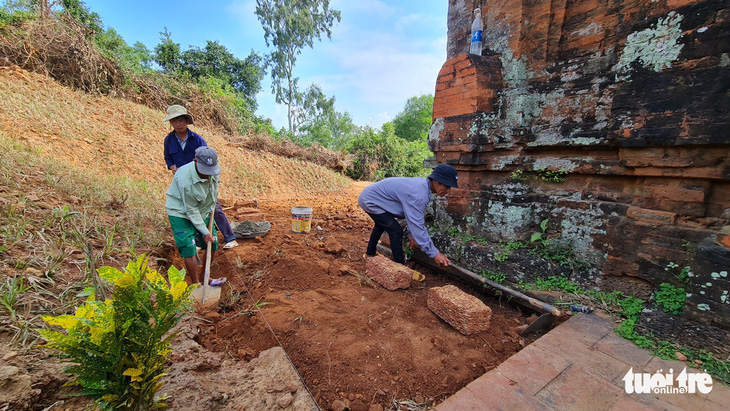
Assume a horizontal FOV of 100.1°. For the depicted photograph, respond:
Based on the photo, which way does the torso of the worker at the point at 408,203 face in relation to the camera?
to the viewer's right

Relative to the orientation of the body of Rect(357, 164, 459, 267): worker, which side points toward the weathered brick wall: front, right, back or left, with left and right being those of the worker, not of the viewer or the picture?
front

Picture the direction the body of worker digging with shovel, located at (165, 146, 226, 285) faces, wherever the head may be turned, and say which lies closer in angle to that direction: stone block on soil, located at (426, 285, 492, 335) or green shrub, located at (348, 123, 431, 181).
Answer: the stone block on soil

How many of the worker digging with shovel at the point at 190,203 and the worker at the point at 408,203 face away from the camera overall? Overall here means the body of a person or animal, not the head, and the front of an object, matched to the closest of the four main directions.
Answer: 0

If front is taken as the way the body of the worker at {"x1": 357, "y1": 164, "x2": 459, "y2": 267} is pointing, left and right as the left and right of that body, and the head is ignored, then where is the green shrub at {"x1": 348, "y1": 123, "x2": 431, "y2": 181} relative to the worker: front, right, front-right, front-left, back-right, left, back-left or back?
left

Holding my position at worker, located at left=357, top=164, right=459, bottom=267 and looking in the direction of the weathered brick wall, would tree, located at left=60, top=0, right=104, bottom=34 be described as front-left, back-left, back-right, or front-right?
back-left

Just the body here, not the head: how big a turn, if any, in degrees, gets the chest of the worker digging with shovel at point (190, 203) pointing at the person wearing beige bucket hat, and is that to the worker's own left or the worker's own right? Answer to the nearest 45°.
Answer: approximately 135° to the worker's own left

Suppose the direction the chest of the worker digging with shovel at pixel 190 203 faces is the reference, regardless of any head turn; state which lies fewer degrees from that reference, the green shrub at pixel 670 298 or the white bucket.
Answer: the green shrub

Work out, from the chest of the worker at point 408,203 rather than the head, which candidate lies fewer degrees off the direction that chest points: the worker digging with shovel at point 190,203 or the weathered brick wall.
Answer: the weathered brick wall

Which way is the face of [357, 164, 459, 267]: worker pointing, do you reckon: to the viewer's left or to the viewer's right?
to the viewer's right

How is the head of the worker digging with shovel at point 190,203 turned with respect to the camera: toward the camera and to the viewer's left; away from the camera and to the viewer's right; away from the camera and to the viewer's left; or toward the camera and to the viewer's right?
toward the camera and to the viewer's right

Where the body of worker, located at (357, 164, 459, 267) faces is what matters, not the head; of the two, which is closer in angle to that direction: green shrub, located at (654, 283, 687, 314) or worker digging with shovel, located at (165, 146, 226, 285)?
the green shrub

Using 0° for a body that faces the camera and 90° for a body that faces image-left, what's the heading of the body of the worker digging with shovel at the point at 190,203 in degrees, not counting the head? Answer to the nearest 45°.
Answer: approximately 315°
